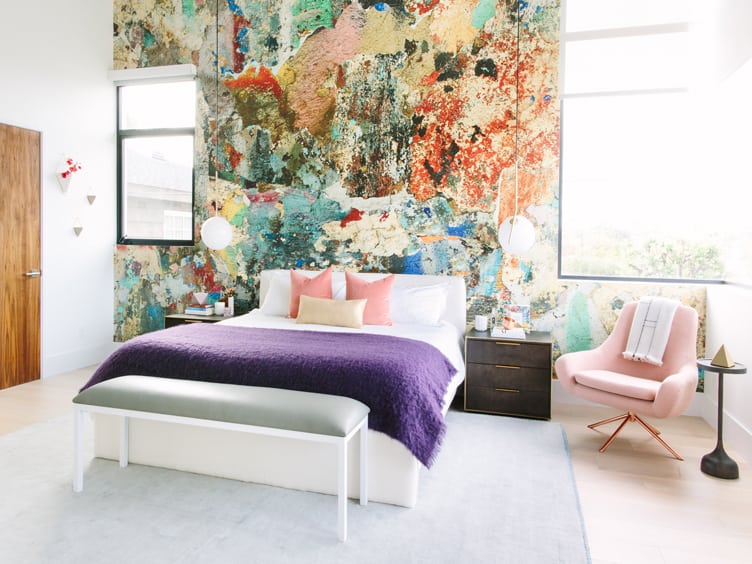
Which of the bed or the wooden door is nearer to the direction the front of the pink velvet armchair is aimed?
the bed

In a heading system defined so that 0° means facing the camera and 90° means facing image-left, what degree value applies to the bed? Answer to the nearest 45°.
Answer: approximately 45°

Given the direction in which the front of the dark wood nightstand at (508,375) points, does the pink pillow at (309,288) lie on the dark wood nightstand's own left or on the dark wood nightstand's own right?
on the dark wood nightstand's own right

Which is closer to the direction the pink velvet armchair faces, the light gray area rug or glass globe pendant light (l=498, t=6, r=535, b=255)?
the light gray area rug

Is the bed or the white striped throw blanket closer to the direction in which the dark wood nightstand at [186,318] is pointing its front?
the bed

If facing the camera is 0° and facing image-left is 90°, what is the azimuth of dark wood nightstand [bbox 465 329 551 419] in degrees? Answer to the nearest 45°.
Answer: approximately 0°

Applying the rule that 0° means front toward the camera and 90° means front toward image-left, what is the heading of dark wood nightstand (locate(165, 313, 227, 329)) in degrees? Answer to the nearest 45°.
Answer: approximately 0°

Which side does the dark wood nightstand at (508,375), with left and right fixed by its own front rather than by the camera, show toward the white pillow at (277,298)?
right

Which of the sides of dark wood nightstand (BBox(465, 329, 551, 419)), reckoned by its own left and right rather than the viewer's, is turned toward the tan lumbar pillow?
right
